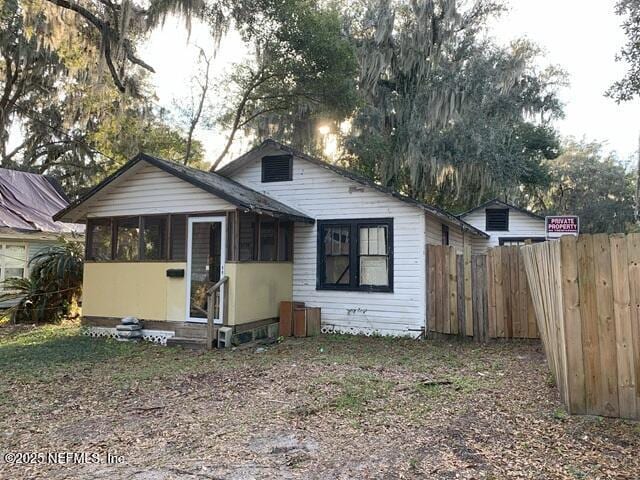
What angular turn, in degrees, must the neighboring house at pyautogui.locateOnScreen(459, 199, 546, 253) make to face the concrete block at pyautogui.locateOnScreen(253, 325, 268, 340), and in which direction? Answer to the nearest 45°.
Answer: approximately 45° to its right

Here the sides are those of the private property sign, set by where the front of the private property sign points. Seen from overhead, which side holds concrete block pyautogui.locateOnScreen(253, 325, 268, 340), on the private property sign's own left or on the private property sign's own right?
on the private property sign's own right

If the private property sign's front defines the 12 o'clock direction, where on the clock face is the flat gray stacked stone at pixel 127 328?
The flat gray stacked stone is roughly at 3 o'clock from the private property sign.

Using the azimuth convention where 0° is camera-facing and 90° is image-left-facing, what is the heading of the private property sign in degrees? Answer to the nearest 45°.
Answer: approximately 0°

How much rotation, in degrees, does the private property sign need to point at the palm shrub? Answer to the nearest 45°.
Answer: approximately 90° to its right

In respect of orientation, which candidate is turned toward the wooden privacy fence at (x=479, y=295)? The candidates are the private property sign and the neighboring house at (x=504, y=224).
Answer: the neighboring house

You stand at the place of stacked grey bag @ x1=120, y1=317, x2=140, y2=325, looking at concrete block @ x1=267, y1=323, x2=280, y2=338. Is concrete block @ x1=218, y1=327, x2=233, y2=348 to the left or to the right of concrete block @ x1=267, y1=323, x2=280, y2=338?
right

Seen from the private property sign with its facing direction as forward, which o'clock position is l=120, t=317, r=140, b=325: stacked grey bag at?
The stacked grey bag is roughly at 3 o'clock from the private property sign.

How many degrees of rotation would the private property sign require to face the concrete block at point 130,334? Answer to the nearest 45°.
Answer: approximately 90° to its right

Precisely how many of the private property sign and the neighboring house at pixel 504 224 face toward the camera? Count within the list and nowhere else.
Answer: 2
